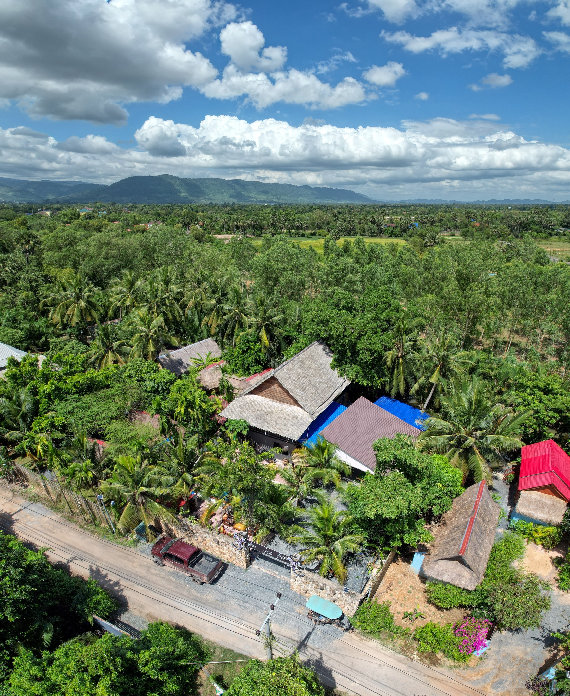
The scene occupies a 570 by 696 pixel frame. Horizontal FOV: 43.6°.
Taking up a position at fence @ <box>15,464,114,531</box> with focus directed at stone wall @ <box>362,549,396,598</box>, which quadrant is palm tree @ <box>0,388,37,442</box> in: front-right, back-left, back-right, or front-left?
back-left

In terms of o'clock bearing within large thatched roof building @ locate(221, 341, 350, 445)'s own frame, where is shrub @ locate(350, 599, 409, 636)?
The shrub is roughly at 10 o'clock from the large thatched roof building.

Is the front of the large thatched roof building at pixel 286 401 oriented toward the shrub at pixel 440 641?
no

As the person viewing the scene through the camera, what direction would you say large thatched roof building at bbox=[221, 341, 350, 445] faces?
facing the viewer and to the left of the viewer

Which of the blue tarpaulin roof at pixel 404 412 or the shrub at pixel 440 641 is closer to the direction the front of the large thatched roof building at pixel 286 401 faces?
the shrub

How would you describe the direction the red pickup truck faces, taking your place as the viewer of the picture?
facing away from the viewer and to the left of the viewer

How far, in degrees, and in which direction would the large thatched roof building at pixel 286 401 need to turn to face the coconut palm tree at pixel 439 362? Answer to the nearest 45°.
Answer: approximately 135° to its left

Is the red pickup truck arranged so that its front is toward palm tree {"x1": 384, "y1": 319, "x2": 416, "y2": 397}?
no

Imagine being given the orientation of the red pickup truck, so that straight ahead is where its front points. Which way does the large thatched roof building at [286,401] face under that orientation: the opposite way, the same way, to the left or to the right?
to the left

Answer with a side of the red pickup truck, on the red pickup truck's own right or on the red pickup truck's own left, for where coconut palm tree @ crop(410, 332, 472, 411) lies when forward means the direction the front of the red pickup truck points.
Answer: on the red pickup truck's own right

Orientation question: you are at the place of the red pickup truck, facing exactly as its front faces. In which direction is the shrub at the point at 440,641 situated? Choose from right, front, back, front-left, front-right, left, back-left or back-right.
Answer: back

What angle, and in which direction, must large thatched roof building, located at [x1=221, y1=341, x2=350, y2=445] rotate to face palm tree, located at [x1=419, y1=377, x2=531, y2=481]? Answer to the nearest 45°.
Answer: approximately 90° to its left

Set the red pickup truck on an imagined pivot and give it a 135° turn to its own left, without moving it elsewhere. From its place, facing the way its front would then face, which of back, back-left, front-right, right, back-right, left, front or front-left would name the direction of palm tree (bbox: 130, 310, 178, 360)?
back

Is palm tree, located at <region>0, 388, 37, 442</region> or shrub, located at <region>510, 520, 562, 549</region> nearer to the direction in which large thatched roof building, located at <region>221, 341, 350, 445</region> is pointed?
the palm tree

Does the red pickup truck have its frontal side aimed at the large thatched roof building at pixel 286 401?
no

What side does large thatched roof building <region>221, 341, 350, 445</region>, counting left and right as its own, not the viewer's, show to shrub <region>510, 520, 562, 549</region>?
left

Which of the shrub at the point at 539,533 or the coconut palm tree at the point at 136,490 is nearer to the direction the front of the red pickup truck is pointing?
the coconut palm tree

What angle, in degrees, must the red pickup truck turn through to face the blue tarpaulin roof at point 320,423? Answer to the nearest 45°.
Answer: approximately 90° to its right

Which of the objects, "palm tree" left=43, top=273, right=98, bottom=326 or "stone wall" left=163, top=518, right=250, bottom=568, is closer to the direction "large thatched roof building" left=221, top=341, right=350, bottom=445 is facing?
the stone wall

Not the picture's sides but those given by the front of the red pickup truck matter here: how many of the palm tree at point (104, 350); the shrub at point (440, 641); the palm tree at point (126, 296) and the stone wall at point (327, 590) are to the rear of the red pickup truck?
2

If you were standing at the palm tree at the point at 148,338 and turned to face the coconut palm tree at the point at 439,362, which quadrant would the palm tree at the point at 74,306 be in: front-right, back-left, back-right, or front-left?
back-left
